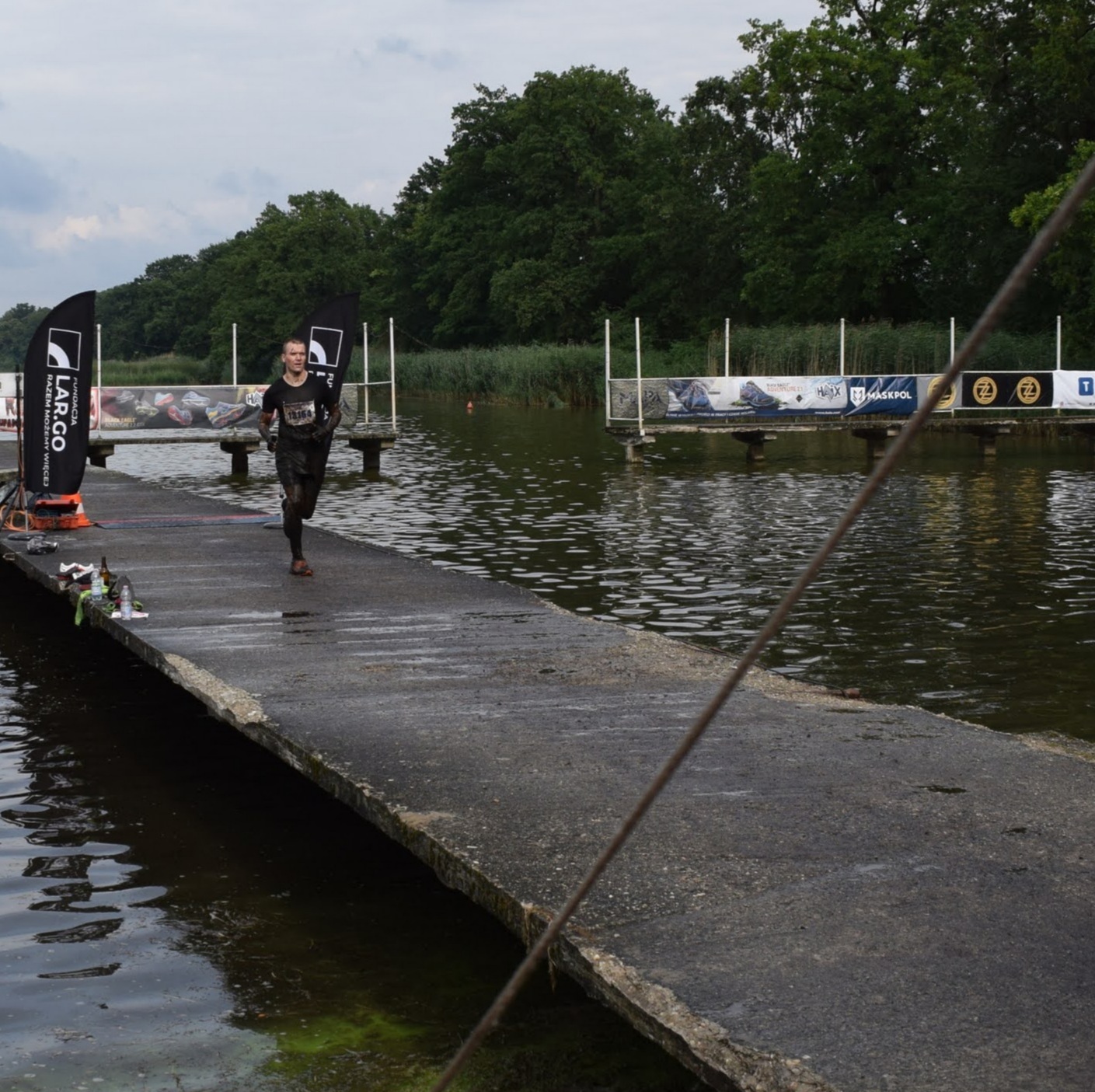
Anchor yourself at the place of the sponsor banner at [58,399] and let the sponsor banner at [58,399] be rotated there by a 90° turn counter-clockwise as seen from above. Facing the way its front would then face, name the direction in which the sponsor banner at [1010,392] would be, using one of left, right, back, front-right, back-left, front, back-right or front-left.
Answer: front-left

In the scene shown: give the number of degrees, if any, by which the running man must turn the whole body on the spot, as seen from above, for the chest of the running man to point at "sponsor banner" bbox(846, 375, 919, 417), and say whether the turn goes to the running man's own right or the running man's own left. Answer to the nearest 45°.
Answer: approximately 135° to the running man's own left

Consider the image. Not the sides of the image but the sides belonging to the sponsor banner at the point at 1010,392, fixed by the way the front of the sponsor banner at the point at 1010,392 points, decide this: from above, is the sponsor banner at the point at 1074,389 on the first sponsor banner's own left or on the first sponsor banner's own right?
on the first sponsor banner's own left

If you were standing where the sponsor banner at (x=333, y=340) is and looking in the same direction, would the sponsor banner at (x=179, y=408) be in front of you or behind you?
behind

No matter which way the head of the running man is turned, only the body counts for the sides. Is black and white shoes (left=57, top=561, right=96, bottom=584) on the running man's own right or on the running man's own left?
on the running man's own right

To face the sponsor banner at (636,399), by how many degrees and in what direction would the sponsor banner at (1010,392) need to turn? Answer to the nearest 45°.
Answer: approximately 45° to its right

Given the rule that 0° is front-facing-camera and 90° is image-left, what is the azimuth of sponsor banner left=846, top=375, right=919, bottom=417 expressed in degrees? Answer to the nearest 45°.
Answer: approximately 0°

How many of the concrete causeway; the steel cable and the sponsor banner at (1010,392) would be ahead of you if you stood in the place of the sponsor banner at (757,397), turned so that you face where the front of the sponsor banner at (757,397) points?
2
